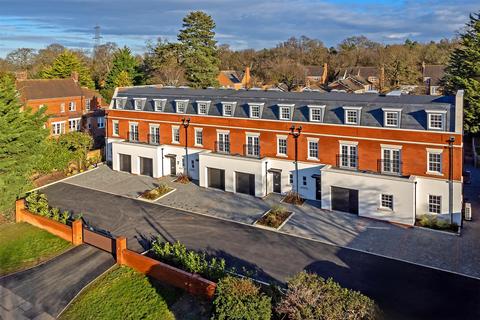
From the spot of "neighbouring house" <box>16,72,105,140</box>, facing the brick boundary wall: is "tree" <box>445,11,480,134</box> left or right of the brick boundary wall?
left

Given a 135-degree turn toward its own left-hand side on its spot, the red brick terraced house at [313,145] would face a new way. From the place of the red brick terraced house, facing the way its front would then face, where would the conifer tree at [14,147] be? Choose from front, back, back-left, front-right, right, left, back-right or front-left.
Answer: back

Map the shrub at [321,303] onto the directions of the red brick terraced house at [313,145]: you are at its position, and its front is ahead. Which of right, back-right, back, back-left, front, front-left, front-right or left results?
front-left

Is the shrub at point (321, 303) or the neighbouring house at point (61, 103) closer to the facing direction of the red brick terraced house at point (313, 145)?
the shrub

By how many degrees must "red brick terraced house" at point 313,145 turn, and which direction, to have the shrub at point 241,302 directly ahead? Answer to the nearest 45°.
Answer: approximately 45° to its left

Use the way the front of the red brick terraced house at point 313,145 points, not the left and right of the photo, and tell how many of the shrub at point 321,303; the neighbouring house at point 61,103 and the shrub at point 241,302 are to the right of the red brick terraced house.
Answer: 1

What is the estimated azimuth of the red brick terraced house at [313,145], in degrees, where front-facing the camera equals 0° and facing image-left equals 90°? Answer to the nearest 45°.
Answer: approximately 45°

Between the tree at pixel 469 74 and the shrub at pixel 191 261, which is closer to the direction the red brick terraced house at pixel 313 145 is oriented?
the shrub

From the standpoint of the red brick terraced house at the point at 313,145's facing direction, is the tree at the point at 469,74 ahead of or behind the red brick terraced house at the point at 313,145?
behind

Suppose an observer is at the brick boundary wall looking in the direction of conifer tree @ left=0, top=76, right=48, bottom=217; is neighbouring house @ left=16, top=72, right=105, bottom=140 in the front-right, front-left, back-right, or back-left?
front-right

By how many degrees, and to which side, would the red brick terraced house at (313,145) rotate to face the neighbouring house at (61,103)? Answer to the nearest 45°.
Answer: approximately 90° to its right
